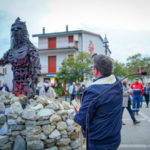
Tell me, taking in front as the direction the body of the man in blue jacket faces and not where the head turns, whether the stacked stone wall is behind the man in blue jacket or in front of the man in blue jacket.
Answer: in front

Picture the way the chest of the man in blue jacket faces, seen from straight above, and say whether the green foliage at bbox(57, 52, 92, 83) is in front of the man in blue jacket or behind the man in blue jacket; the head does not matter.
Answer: in front

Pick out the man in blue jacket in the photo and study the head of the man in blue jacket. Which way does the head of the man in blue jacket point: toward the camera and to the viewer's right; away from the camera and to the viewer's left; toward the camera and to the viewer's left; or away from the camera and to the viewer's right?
away from the camera and to the viewer's left

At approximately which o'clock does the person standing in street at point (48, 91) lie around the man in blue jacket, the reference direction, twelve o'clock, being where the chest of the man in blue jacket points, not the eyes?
The person standing in street is roughly at 1 o'clock from the man in blue jacket.

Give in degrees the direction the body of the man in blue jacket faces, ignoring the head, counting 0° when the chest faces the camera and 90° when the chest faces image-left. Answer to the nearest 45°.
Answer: approximately 135°
